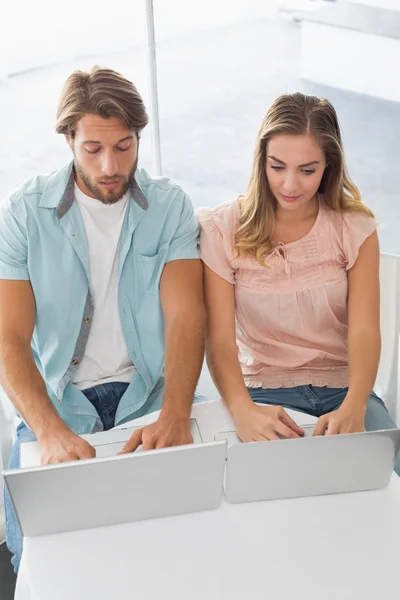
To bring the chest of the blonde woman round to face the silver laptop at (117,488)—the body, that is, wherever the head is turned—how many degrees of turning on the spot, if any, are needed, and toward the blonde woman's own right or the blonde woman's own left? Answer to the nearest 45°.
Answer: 0° — they already face it

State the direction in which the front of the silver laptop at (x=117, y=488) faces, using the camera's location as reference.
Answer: facing away from the viewer

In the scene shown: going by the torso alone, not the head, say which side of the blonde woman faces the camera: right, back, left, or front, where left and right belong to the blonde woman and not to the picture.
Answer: front

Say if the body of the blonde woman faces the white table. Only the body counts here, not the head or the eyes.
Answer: yes

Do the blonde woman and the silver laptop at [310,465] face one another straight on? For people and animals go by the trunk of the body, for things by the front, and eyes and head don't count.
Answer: yes

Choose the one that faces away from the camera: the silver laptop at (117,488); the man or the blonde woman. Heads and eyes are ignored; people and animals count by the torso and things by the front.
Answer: the silver laptop

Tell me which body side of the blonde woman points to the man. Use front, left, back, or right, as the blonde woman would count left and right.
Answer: right

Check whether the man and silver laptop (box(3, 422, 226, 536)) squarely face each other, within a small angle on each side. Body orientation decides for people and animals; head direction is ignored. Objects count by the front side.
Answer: yes

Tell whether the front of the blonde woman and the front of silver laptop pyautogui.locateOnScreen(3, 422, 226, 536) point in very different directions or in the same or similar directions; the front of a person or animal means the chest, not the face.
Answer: very different directions

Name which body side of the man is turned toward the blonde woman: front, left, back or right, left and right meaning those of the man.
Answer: left

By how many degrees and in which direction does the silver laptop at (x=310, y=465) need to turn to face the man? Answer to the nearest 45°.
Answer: approximately 45° to its left

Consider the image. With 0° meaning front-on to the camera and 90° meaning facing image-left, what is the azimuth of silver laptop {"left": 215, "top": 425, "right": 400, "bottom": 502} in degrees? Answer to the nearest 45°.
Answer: approximately 180°

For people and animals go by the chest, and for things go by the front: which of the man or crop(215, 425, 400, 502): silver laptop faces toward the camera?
the man

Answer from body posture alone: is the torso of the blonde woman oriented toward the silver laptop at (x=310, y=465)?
yes

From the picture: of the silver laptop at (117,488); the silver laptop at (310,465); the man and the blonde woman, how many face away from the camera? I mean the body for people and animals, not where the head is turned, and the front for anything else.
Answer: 2

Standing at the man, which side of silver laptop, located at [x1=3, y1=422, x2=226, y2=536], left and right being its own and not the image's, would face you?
front
